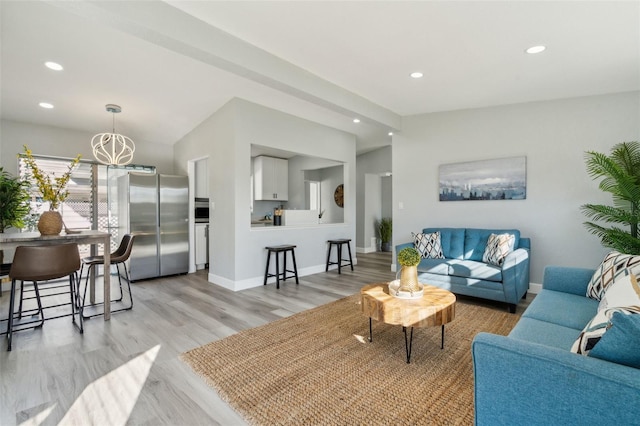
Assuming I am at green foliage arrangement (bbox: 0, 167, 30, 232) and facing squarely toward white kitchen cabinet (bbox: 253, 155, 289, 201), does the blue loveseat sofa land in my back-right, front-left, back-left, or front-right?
front-right

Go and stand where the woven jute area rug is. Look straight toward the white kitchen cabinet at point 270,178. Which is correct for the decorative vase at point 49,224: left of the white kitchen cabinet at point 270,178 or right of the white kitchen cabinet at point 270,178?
left

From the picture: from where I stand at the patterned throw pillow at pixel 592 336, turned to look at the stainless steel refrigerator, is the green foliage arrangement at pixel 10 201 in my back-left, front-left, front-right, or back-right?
front-left

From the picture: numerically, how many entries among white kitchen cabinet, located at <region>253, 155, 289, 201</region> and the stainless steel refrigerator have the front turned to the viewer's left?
0

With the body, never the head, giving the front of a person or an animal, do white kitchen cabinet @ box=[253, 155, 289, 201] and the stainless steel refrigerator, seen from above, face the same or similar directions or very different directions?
same or similar directions

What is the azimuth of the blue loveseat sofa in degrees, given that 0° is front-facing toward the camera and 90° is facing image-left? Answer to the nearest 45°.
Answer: approximately 45°

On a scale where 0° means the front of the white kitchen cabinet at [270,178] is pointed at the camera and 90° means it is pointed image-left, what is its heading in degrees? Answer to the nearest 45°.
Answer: approximately 315°

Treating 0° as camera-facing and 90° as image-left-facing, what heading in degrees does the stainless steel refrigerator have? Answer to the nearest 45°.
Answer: approximately 315°
